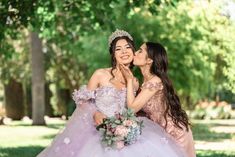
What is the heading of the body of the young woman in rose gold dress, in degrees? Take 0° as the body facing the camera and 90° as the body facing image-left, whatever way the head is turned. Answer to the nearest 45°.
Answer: approximately 90°

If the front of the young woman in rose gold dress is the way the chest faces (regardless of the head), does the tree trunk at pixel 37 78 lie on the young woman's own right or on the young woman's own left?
on the young woman's own right

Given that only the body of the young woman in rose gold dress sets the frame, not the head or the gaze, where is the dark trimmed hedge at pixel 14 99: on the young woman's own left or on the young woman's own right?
on the young woman's own right
